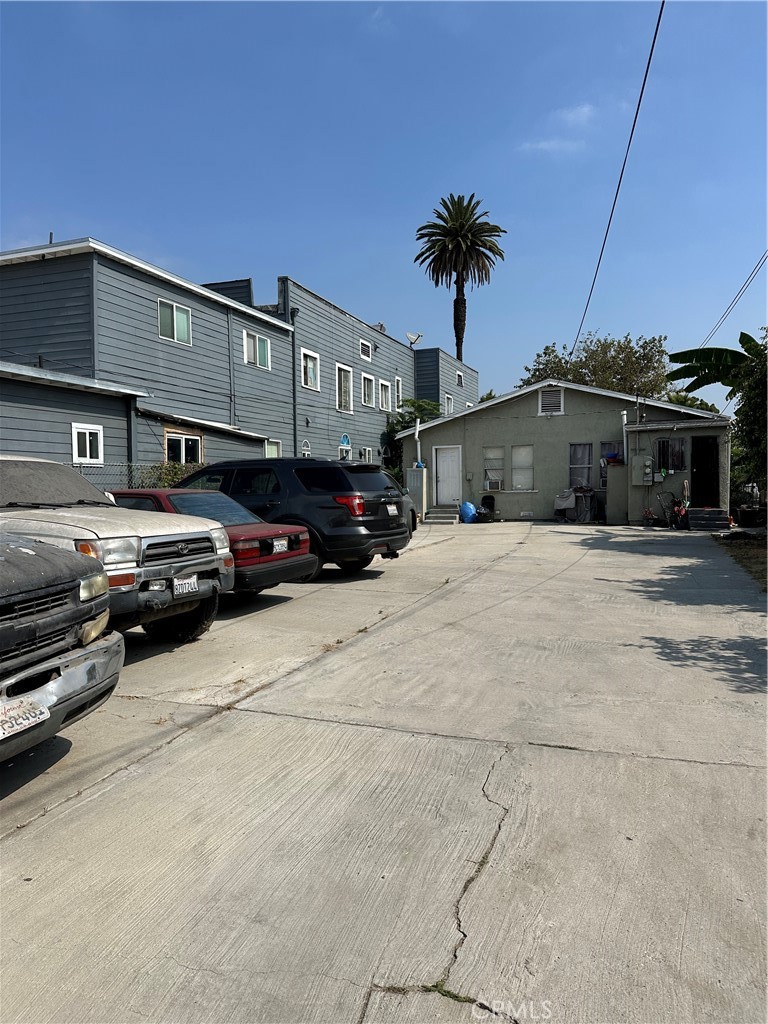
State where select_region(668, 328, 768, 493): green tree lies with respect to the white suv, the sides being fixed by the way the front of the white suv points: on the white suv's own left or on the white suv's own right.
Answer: on the white suv's own left

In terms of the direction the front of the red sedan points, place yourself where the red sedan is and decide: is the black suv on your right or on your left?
on your right

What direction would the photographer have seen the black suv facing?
facing away from the viewer and to the left of the viewer

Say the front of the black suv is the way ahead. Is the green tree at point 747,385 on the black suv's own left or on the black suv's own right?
on the black suv's own right

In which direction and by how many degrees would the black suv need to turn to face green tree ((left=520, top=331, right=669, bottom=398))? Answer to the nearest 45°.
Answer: approximately 90° to its right

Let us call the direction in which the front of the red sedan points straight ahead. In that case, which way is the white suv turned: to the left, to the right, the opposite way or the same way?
the opposite way

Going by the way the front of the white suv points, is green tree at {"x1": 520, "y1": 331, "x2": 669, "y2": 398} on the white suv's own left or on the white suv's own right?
on the white suv's own left

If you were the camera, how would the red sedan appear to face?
facing away from the viewer and to the left of the viewer

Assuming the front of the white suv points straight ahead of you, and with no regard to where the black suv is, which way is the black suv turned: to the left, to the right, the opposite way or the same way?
the opposite way

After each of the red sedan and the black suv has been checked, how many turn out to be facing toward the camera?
0

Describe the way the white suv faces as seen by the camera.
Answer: facing the viewer and to the right of the viewer

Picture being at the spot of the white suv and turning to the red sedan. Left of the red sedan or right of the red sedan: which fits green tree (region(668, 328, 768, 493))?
right

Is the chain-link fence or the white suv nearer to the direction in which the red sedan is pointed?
the chain-link fence

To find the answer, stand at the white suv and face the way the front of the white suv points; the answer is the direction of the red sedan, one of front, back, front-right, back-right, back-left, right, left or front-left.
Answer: left
